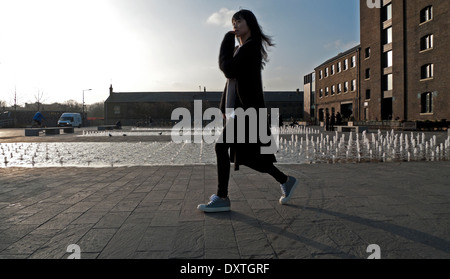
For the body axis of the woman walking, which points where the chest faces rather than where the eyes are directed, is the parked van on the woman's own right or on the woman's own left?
on the woman's own right

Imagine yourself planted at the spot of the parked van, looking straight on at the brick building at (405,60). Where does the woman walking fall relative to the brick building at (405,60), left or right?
right

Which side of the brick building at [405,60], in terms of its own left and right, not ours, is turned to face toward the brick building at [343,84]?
right

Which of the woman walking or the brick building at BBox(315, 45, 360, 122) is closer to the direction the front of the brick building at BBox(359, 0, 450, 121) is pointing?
the woman walking

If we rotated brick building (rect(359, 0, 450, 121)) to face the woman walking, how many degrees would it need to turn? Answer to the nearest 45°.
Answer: approximately 45° to its left

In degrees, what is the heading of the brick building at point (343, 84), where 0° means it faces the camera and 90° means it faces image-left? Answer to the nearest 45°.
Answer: approximately 45°

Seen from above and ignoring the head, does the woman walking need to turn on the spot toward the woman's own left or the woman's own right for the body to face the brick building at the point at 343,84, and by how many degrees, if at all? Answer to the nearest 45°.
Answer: approximately 90° to the woman's own right

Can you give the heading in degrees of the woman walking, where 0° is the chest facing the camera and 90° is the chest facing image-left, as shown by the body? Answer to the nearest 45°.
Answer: approximately 90°

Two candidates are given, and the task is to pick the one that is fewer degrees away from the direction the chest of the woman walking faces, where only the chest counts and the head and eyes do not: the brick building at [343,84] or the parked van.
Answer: the parked van
